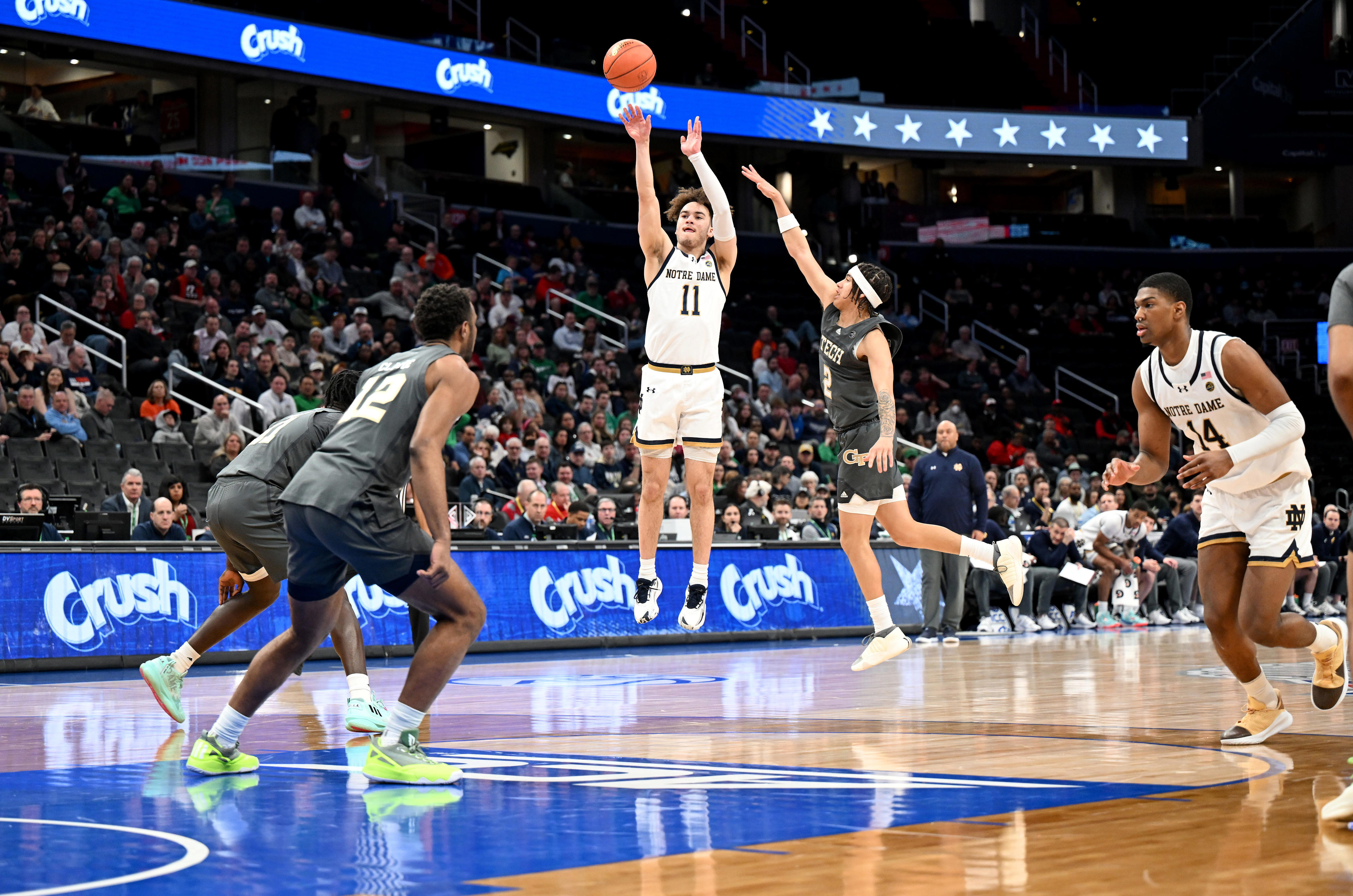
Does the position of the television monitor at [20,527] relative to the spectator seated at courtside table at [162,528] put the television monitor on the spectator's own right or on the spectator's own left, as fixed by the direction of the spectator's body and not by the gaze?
on the spectator's own right

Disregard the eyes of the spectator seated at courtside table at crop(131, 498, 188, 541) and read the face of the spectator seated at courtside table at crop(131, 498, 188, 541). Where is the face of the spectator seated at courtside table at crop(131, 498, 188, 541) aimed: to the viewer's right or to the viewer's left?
to the viewer's right

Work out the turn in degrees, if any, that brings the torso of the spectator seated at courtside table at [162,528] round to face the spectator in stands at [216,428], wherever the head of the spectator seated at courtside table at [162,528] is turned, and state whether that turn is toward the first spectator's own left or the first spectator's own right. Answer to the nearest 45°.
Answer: approximately 180°

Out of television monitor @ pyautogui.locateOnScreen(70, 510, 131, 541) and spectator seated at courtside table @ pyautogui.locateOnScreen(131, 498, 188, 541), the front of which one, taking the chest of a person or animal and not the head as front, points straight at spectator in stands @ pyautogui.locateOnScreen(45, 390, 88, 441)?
the television monitor

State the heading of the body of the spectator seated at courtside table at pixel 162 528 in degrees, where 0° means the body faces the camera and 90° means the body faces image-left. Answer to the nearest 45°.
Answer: approximately 0°

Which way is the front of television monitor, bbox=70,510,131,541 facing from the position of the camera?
facing away from the viewer

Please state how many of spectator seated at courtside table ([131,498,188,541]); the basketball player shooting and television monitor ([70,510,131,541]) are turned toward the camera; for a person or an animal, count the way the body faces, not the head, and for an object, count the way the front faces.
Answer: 2

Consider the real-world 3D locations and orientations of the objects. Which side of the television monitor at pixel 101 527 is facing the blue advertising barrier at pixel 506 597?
right

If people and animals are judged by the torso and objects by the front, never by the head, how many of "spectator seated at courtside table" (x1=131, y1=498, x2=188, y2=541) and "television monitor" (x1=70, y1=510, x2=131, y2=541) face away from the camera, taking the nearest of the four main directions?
1

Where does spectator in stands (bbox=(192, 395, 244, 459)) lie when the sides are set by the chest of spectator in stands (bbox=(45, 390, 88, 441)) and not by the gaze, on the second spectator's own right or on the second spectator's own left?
on the second spectator's own left

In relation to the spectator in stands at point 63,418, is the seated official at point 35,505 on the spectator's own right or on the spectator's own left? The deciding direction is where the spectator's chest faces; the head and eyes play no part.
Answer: on the spectator's own right
